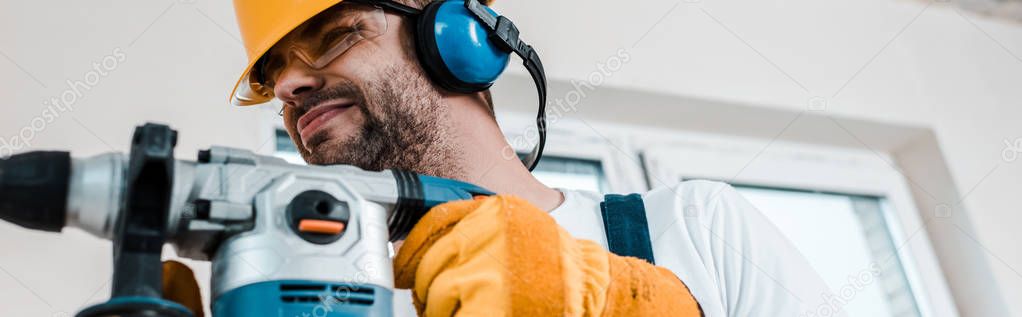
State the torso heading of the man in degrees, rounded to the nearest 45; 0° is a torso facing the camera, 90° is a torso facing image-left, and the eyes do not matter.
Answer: approximately 45°

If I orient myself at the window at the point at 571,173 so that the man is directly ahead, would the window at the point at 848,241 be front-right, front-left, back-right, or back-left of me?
back-left

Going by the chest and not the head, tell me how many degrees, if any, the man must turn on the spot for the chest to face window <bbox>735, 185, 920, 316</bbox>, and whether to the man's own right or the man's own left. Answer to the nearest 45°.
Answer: approximately 180°

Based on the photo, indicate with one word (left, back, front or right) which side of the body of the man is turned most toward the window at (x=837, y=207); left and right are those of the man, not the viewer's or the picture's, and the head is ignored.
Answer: back
